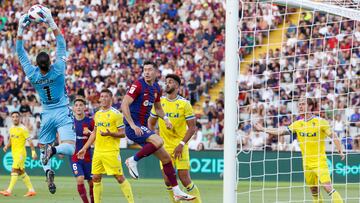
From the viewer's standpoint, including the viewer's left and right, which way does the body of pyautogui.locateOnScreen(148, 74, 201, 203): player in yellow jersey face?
facing the viewer and to the left of the viewer

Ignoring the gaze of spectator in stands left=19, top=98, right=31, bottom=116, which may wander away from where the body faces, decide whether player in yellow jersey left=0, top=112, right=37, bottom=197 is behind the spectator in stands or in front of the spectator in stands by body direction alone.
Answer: in front

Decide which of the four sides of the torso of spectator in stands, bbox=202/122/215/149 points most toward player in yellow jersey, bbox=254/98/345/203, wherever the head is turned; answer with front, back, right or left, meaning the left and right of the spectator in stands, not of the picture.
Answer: front

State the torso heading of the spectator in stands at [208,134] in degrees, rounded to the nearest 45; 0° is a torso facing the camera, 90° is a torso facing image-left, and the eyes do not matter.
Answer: approximately 0°

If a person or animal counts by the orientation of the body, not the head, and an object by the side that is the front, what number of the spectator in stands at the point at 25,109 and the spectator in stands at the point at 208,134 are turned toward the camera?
2

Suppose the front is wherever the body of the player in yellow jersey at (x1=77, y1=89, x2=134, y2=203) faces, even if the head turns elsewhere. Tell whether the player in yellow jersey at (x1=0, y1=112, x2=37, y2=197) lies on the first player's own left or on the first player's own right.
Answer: on the first player's own right

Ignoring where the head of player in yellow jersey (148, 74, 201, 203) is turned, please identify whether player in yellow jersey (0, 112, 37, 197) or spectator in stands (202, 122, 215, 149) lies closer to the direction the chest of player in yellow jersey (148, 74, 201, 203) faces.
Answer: the player in yellow jersey

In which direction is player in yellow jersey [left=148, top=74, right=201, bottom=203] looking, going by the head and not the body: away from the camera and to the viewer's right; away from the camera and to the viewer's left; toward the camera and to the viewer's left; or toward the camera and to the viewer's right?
toward the camera and to the viewer's left

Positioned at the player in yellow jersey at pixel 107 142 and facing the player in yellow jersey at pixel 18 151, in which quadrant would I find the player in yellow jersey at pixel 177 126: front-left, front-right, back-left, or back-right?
back-right

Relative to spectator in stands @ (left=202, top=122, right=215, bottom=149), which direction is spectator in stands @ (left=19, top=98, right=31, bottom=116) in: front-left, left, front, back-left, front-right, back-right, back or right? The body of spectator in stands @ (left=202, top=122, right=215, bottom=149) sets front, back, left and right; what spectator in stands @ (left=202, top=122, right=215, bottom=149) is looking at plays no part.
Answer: right

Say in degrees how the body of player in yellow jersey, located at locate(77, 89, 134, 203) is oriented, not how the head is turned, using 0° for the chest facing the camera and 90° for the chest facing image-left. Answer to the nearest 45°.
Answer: approximately 45°
